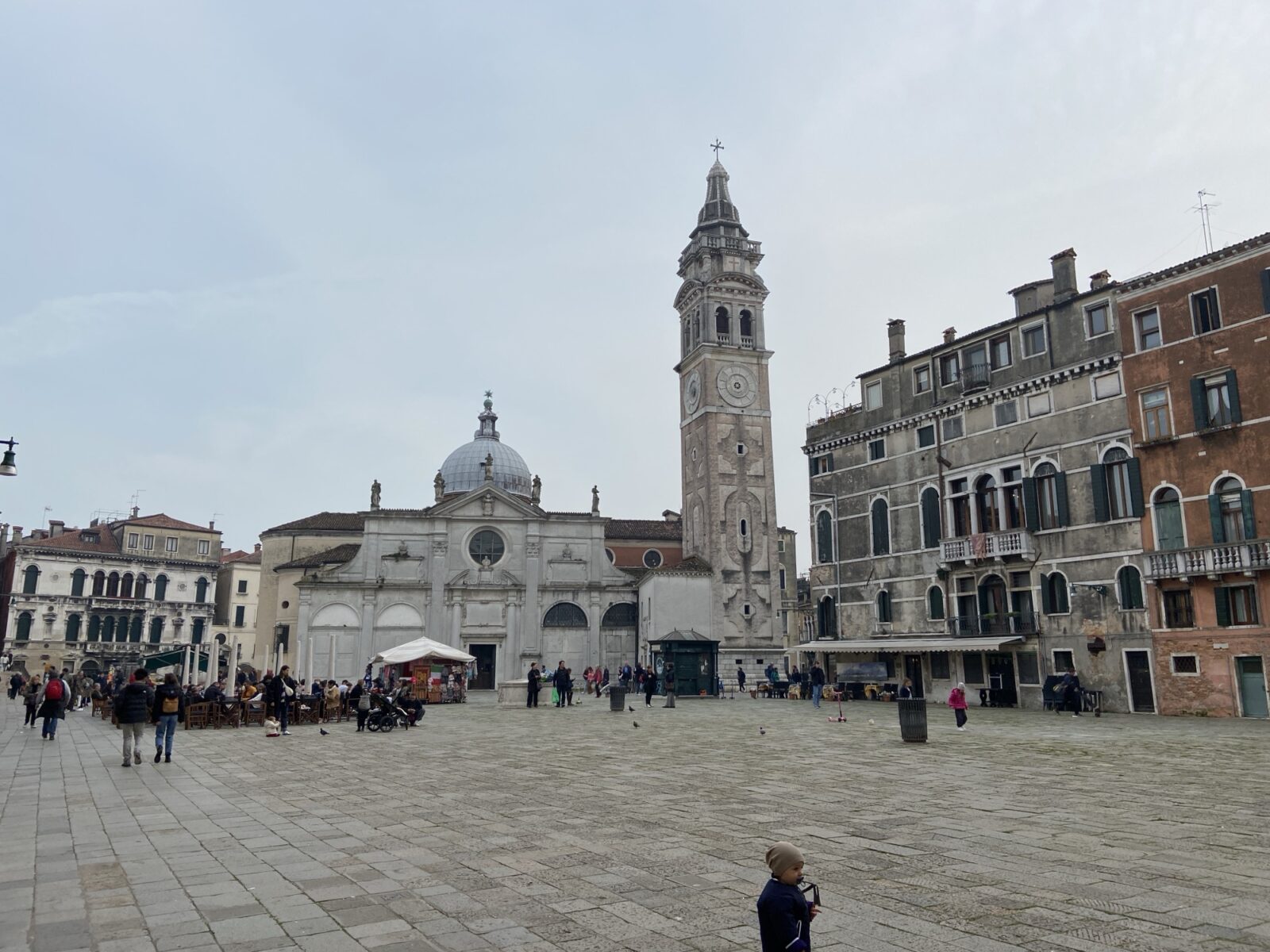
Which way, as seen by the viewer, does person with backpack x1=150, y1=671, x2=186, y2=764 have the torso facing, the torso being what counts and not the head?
away from the camera

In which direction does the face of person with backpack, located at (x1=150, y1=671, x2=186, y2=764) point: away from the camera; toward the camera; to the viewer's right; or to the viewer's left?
away from the camera

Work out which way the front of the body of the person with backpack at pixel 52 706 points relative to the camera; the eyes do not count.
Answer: away from the camera

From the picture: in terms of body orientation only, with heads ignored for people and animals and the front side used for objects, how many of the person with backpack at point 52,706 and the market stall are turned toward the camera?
1

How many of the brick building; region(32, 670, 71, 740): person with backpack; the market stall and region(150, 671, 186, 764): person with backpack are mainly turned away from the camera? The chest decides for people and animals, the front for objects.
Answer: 2

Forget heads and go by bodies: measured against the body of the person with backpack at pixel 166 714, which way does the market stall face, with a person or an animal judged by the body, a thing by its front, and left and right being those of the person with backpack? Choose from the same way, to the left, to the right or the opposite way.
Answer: the opposite way

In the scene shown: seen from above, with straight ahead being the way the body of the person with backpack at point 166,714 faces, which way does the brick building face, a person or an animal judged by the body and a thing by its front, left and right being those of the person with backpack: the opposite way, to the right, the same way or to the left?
to the left

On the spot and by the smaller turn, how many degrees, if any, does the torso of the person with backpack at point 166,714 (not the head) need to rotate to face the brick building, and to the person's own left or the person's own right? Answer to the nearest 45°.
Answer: approximately 90° to the person's own right

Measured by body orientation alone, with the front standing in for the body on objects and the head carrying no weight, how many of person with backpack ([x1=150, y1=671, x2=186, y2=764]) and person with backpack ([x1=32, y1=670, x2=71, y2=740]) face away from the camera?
2

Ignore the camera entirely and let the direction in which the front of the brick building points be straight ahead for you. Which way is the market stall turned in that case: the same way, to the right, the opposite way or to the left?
to the left

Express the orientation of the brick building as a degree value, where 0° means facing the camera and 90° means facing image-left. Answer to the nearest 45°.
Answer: approximately 45°

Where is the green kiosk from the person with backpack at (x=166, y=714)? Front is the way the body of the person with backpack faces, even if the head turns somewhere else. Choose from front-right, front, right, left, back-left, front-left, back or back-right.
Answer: front-right

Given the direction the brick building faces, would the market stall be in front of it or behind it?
in front

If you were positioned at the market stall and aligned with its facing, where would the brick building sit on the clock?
The brick building is roughly at 10 o'clock from the market stall.
